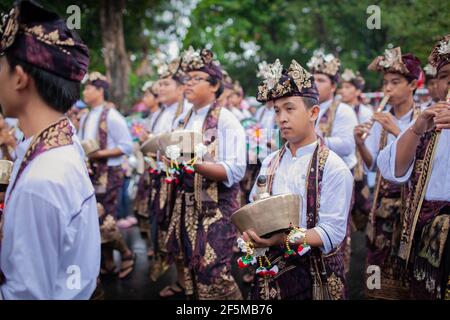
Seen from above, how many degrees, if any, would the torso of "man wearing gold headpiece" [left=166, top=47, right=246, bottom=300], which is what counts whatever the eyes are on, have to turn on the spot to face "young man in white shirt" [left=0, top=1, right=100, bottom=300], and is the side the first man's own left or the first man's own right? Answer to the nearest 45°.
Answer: approximately 45° to the first man's own left

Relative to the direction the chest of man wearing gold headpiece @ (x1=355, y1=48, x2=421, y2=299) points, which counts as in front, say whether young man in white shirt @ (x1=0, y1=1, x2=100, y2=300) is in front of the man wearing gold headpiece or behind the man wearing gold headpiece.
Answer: in front

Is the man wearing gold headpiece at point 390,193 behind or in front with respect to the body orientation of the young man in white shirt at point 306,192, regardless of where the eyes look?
behind

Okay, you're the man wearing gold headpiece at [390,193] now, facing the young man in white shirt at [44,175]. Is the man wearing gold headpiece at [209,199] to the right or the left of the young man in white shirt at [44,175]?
right

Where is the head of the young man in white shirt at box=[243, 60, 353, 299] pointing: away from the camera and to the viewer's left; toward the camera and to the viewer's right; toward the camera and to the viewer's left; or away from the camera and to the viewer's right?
toward the camera and to the viewer's left

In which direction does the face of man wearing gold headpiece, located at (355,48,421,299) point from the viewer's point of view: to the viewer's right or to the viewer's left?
to the viewer's left

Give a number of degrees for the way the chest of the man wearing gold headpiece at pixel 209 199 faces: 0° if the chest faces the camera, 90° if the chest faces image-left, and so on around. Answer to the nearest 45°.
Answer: approximately 45°

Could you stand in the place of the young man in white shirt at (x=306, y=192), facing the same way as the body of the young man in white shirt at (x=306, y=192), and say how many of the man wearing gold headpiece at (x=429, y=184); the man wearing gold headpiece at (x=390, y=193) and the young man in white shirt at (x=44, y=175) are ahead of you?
1

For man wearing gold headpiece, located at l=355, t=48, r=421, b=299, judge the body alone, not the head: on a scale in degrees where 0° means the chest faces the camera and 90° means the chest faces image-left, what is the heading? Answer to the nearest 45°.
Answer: approximately 45°
